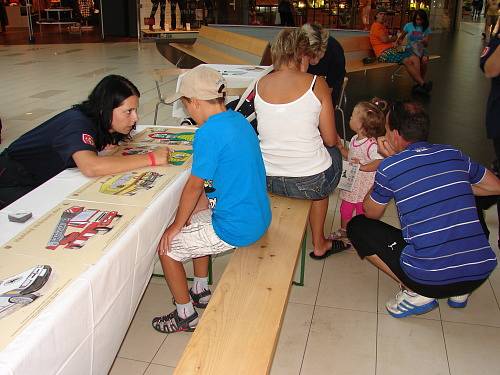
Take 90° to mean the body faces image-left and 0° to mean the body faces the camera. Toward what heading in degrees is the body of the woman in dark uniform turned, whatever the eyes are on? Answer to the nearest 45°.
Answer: approximately 270°

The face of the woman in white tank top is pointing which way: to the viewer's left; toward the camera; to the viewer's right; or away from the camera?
away from the camera

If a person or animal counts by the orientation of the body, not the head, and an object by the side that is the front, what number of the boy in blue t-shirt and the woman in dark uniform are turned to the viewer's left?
1

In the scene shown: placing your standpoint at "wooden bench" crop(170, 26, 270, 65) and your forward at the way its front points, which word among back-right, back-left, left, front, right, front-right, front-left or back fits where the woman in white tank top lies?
front-left

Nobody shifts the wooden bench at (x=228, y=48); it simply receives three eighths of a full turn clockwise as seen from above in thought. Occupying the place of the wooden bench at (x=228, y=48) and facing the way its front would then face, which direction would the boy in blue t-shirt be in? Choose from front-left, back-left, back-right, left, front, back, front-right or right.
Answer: back

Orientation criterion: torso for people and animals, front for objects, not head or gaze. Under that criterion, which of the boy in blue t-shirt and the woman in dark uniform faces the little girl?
the woman in dark uniform

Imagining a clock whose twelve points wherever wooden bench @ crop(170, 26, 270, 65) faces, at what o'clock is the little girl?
The little girl is roughly at 10 o'clock from the wooden bench.

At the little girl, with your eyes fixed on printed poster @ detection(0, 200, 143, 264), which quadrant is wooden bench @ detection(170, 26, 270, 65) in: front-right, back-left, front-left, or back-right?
back-right

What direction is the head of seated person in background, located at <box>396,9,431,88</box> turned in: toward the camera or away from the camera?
toward the camera

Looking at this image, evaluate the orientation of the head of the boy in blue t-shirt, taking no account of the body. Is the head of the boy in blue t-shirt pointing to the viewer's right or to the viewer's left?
to the viewer's left

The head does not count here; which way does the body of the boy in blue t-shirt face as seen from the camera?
to the viewer's left

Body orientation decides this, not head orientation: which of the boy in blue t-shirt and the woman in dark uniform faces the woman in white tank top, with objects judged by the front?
the woman in dark uniform

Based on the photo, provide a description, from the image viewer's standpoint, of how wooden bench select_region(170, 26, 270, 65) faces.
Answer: facing the viewer and to the left of the viewer

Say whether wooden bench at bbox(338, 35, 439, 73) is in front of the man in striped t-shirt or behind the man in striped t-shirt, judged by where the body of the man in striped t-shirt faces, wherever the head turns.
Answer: in front

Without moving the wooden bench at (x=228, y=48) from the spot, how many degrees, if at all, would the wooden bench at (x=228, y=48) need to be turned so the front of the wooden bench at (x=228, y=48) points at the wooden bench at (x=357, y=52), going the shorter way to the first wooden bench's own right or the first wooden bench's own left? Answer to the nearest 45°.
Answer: approximately 135° to the first wooden bench's own left

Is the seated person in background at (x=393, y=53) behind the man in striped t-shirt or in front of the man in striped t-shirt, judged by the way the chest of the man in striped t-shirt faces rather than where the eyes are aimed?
in front
